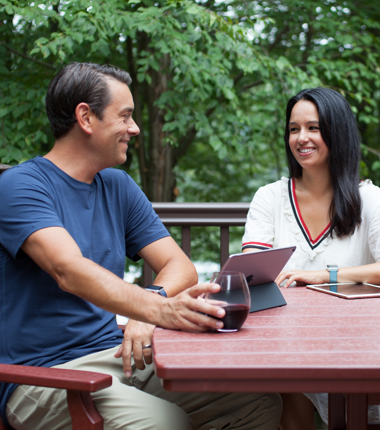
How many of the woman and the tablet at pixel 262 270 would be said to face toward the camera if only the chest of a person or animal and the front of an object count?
1

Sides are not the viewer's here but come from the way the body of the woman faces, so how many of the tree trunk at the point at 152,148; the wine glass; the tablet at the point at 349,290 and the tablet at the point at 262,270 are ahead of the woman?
3

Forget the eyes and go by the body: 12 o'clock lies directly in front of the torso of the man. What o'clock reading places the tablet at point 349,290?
The tablet is roughly at 10 o'clock from the man.

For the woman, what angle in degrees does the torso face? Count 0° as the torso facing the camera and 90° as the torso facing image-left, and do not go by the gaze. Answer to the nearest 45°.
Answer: approximately 0°

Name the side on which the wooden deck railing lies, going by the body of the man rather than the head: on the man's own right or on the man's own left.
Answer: on the man's own left

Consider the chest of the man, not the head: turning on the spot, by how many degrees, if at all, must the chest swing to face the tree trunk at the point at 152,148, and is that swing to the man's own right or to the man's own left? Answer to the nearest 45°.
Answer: approximately 135° to the man's own left
